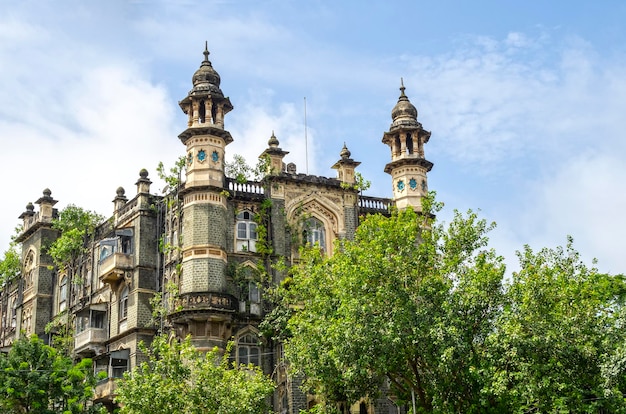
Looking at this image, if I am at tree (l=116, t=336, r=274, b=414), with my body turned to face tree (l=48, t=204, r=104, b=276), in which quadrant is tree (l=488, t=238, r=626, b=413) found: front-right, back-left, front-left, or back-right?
back-right
